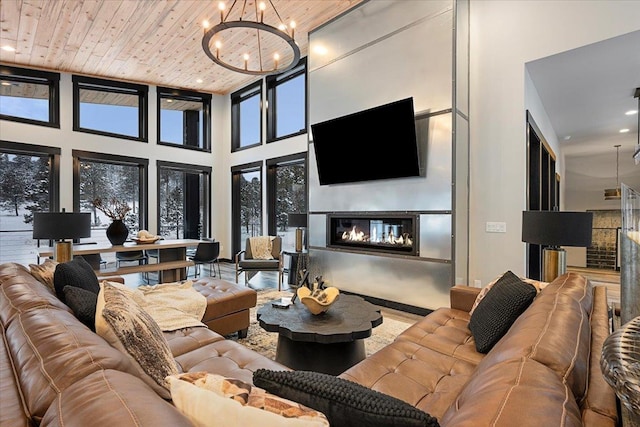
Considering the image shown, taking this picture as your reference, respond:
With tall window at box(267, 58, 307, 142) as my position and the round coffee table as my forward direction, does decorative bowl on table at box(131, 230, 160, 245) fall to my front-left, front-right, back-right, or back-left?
front-right

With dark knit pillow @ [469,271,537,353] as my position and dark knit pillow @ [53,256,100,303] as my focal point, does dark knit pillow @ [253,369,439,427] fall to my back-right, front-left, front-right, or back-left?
front-left

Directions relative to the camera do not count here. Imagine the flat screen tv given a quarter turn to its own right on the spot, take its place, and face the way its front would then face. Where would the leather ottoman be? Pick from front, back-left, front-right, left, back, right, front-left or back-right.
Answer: left

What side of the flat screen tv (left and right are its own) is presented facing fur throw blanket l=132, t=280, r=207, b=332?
front

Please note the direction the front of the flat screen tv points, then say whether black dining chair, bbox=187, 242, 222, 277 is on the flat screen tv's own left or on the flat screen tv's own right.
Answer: on the flat screen tv's own right

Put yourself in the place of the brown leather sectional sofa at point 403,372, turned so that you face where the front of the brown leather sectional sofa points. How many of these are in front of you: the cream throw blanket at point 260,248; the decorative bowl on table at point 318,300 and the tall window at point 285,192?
3

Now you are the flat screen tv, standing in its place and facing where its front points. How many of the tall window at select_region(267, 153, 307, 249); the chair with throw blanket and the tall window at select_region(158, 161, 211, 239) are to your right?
3

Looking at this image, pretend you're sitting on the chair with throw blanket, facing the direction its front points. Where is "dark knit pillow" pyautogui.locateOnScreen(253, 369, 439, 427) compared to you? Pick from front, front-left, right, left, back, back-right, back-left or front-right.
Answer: front-left

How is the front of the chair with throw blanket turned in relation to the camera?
facing the viewer and to the left of the viewer

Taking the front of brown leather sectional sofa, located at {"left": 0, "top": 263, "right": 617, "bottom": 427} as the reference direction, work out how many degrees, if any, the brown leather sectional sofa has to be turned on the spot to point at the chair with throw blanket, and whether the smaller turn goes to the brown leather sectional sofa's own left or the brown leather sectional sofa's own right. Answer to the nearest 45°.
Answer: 0° — it already faces it

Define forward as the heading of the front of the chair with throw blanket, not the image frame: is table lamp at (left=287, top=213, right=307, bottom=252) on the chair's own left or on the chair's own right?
on the chair's own left

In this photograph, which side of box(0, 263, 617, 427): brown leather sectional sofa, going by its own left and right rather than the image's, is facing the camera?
back

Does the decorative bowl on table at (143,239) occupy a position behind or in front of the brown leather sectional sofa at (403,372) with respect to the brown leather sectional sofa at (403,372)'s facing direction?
in front

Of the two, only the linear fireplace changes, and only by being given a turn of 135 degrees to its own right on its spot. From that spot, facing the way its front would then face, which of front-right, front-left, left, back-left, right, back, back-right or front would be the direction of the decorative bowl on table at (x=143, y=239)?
left

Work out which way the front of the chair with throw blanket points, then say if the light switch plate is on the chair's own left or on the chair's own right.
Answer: on the chair's own left
